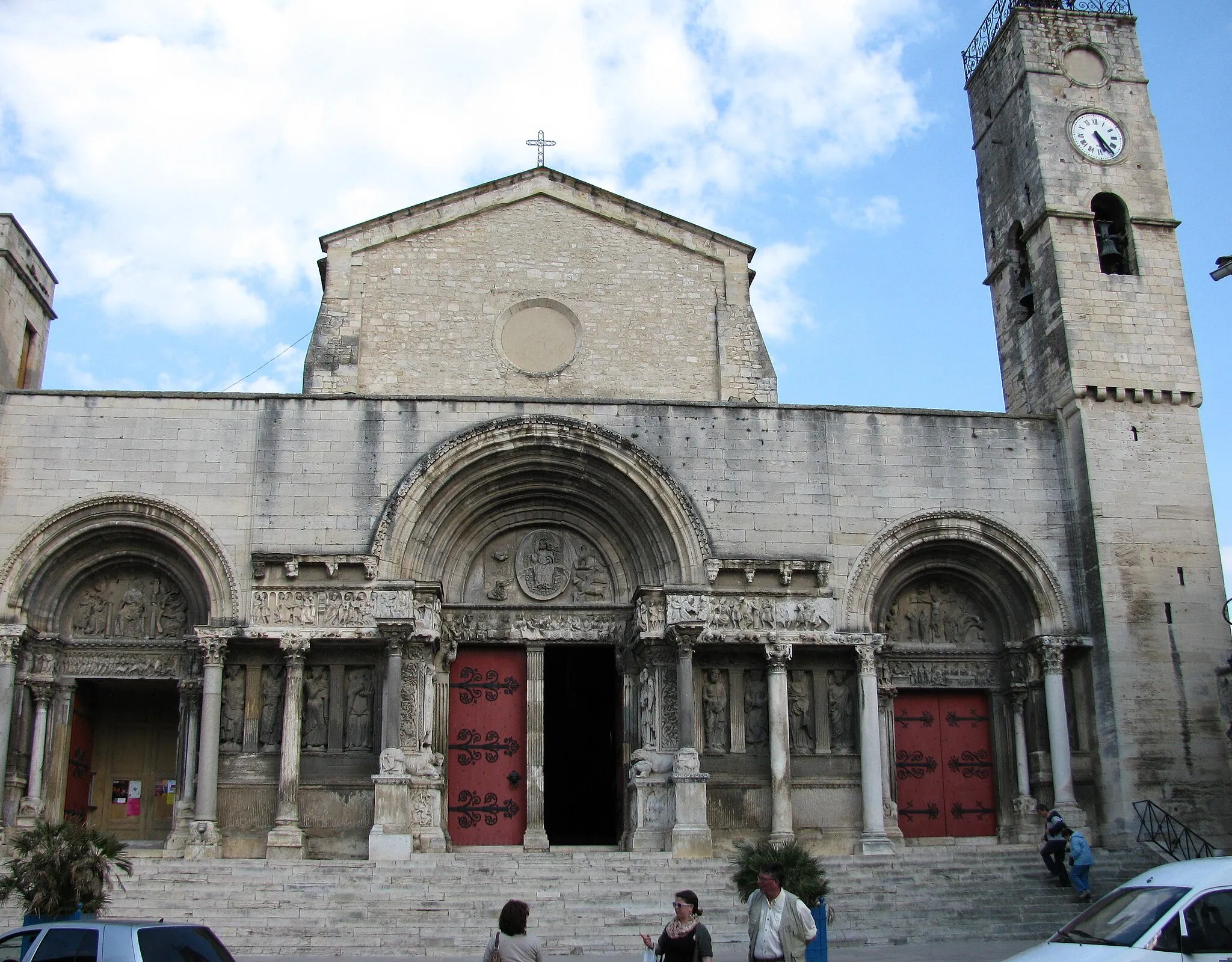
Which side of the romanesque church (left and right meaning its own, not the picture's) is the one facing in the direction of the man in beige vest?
front

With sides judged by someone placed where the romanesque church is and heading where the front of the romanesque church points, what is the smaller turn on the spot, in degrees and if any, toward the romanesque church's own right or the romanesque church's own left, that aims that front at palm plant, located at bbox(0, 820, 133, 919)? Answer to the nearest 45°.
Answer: approximately 45° to the romanesque church's own right

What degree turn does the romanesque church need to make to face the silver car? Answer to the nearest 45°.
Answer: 0° — it already faces it

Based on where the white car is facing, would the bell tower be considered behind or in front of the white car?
behind

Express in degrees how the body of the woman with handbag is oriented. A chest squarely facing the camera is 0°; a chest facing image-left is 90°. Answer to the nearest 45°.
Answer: approximately 180°

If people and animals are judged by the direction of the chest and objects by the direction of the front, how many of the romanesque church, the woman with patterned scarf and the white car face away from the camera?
0

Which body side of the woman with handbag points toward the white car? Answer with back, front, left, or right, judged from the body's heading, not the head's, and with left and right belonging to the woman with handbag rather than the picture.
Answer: right

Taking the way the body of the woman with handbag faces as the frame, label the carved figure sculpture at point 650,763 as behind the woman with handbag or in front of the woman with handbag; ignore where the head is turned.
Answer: in front

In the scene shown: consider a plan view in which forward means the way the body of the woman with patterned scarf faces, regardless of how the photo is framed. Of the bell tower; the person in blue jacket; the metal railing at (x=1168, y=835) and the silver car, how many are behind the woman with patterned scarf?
3

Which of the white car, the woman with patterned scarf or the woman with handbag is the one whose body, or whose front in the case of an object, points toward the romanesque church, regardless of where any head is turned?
the woman with handbag

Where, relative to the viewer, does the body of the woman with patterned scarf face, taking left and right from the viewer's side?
facing the viewer and to the left of the viewer

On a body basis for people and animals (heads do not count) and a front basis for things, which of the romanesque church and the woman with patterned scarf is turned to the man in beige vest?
the romanesque church

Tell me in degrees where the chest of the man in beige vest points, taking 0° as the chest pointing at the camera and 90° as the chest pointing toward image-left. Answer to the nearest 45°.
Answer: approximately 45°

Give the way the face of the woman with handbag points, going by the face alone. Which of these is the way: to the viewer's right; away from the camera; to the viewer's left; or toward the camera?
away from the camera

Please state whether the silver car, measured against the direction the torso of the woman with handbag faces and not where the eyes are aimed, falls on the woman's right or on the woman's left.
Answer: on the woman's left

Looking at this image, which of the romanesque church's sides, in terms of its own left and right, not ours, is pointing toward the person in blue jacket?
left

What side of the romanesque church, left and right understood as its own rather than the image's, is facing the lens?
front

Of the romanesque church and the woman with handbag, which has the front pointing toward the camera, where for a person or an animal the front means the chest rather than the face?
the romanesque church

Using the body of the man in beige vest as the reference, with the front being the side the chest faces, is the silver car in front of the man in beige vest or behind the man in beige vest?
in front
